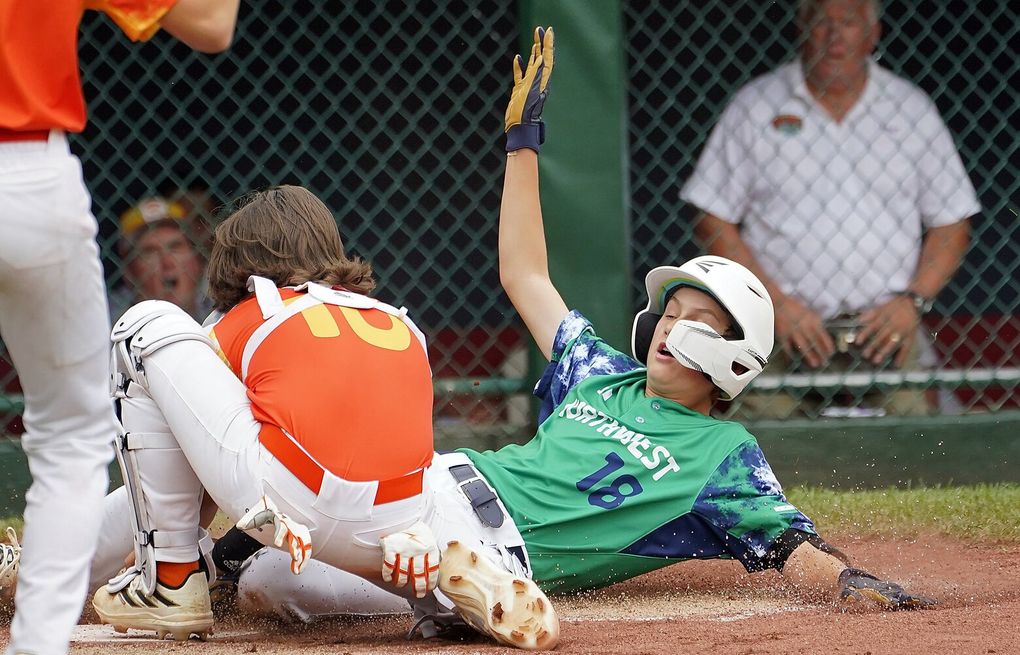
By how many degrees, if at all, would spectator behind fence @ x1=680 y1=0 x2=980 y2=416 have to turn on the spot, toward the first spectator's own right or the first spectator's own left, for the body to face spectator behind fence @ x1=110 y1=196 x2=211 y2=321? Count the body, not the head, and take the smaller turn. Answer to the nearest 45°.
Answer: approximately 90° to the first spectator's own right

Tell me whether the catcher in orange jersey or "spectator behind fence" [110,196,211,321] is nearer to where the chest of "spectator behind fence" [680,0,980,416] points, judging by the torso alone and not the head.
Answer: the catcher in orange jersey

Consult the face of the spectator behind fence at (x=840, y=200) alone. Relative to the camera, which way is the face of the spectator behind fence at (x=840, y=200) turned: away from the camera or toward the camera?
toward the camera

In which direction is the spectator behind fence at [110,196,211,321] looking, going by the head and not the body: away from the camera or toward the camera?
toward the camera

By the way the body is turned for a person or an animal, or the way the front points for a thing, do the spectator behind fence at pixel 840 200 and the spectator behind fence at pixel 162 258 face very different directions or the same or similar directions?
same or similar directions

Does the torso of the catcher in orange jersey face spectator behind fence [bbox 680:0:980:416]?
no

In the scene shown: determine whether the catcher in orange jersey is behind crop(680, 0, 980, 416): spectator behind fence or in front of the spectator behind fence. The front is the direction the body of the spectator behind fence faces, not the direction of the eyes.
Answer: in front

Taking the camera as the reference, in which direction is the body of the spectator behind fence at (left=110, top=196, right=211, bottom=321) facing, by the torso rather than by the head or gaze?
toward the camera

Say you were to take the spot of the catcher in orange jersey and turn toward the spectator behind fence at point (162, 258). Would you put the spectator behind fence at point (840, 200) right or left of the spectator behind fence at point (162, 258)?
right

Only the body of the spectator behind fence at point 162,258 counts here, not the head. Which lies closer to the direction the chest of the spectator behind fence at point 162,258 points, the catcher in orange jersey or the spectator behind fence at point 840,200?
the catcher in orange jersey

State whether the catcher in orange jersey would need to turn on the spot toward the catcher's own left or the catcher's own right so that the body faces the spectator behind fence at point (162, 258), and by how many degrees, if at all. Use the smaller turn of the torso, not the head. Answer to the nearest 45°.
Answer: approximately 45° to the catcher's own right

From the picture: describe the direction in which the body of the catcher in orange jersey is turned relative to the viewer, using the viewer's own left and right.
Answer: facing away from the viewer and to the left of the viewer

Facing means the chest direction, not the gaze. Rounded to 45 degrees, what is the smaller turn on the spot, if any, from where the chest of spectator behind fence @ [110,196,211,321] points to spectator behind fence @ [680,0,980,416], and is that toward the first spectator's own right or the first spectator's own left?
approximately 90° to the first spectator's own left

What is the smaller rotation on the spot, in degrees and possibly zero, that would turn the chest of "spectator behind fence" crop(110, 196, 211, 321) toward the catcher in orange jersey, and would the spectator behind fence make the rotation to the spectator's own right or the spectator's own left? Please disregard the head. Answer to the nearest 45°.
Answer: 0° — they already face them
